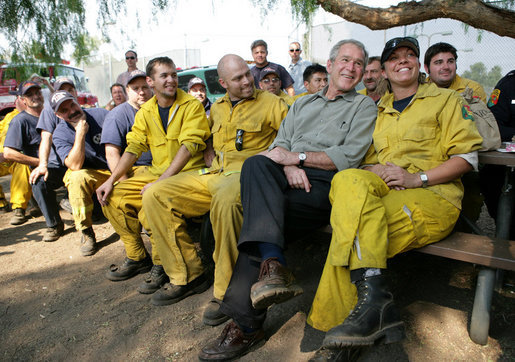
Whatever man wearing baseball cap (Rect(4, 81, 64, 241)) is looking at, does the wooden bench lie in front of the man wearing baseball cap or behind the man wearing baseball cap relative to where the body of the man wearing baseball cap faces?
in front

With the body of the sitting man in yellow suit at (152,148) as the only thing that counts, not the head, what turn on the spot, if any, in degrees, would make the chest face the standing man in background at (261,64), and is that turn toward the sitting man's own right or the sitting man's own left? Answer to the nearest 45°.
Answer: approximately 180°

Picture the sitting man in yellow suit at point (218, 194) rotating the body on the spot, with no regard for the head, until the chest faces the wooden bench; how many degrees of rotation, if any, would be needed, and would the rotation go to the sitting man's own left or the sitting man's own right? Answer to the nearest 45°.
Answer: approximately 90° to the sitting man's own left

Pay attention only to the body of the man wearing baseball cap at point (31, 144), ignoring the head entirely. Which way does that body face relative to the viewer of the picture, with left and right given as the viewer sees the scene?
facing the viewer and to the right of the viewer

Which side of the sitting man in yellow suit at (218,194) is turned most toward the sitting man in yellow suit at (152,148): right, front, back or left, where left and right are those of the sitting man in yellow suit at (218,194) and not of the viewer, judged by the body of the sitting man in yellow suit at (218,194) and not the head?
right

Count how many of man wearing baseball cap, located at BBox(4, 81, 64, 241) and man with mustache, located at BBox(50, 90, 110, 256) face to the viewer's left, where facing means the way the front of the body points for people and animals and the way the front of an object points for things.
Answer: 0

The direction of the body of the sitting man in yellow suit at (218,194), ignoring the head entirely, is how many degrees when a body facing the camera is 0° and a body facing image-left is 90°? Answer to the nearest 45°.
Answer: approximately 45°

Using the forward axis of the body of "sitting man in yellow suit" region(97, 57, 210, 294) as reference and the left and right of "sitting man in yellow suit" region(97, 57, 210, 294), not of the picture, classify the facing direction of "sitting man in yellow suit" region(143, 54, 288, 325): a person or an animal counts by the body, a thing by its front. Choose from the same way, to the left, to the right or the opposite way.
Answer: the same way

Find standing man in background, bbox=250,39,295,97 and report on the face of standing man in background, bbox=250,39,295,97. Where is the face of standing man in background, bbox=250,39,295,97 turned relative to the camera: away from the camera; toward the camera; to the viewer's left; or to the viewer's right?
toward the camera

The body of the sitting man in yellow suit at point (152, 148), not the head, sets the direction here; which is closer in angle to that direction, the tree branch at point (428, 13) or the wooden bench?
the wooden bench

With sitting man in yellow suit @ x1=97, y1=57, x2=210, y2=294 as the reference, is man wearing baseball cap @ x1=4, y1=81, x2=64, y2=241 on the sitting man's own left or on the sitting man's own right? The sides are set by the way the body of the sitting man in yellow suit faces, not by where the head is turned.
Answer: on the sitting man's own right

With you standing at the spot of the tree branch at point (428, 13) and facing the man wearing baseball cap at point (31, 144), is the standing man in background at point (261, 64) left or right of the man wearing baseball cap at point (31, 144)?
right

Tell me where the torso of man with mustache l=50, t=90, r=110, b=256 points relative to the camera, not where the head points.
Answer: toward the camera
